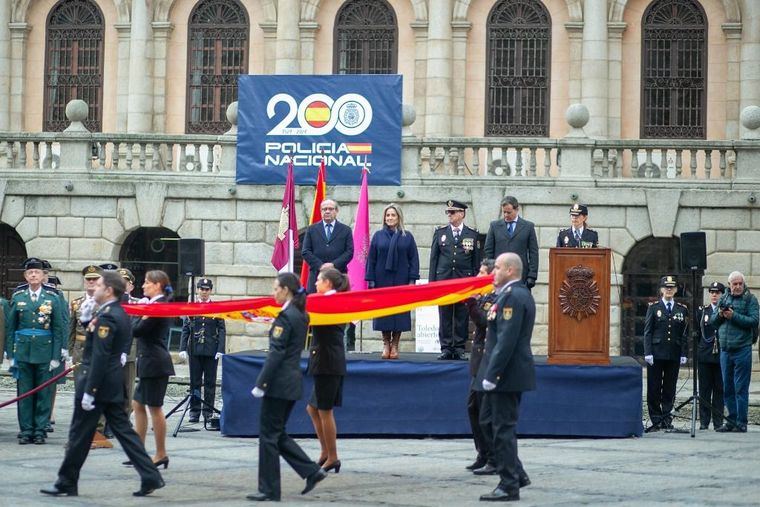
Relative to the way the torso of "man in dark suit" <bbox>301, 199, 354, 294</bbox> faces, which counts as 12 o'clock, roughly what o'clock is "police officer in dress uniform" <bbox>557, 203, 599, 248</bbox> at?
The police officer in dress uniform is roughly at 9 o'clock from the man in dark suit.

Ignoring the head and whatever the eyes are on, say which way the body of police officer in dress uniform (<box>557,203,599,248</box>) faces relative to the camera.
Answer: toward the camera

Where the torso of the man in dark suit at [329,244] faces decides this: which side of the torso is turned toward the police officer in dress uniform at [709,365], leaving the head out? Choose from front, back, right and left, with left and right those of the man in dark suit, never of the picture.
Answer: left

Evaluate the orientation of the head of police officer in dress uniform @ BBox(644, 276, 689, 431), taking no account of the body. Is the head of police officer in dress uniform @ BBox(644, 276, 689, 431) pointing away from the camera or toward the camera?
toward the camera

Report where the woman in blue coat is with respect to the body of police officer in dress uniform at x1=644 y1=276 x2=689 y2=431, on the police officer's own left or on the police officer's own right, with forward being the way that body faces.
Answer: on the police officer's own right

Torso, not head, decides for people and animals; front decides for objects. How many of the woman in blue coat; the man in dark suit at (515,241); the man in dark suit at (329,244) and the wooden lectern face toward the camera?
4

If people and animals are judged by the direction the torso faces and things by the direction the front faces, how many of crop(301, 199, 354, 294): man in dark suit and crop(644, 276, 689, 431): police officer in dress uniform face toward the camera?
2

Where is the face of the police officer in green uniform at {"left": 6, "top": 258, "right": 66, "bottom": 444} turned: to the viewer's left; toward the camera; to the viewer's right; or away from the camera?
toward the camera

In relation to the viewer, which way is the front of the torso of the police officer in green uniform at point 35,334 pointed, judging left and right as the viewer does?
facing the viewer

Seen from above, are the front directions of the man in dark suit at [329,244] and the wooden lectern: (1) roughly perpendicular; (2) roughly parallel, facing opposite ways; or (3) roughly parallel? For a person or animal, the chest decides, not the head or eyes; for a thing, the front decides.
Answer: roughly parallel

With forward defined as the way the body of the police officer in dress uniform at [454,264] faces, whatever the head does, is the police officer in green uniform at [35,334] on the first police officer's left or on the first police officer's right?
on the first police officer's right

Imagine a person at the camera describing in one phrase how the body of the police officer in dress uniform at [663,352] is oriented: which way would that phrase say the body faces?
toward the camera

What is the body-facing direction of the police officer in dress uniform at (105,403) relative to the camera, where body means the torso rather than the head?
to the viewer's left

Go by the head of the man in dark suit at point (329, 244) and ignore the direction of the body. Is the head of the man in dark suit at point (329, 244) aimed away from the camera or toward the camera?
toward the camera

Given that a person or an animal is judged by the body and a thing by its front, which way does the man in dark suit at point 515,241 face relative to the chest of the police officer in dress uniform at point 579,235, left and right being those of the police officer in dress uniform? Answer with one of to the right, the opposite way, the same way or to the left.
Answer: the same way
